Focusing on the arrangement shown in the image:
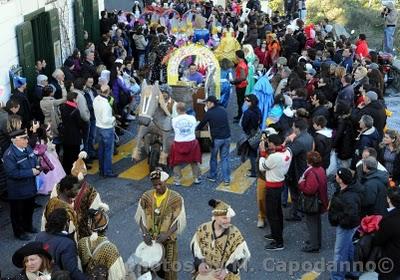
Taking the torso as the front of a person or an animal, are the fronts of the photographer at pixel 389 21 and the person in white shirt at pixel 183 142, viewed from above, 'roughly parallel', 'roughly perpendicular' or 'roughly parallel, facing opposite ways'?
roughly perpendicular

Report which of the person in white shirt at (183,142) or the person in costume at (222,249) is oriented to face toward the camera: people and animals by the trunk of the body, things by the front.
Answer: the person in costume at (222,249)

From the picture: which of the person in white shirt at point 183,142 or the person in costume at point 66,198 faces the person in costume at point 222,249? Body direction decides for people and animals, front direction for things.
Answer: the person in costume at point 66,198

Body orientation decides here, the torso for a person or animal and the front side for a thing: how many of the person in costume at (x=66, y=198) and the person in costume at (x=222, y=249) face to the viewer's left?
0

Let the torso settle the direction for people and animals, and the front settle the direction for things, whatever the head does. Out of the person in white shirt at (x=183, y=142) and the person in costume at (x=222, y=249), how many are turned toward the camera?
1

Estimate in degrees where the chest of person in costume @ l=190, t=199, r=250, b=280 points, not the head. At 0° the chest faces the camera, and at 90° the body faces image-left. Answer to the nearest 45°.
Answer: approximately 0°

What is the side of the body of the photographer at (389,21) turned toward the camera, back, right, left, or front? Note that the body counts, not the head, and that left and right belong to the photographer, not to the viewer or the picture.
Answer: left

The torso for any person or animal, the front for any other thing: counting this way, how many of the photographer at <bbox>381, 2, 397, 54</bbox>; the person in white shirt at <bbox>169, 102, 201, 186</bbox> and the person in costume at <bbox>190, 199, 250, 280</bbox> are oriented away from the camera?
1

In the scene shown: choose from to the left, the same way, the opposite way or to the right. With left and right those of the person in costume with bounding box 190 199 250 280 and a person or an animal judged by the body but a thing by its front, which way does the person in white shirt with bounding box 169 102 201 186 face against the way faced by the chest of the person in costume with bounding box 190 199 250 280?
the opposite way

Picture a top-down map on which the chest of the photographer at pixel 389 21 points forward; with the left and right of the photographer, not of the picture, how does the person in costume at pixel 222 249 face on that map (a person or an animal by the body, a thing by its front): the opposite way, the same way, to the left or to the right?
to the left

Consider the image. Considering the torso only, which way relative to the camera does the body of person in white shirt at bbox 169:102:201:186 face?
away from the camera

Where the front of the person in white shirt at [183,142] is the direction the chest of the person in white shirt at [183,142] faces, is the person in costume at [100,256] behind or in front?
behind
